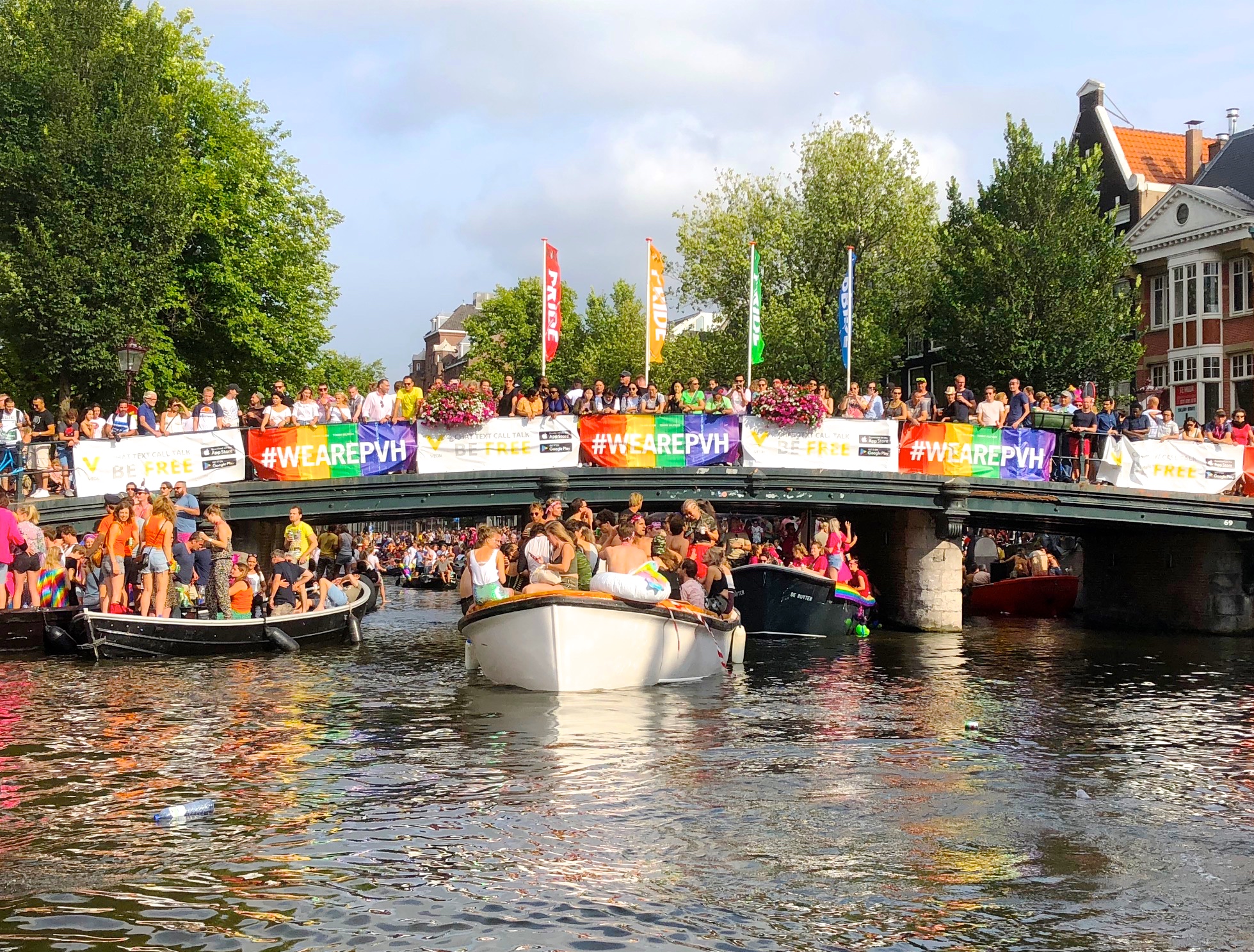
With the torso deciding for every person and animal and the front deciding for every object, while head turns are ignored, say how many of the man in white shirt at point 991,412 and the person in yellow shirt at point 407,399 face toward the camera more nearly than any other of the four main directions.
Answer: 2

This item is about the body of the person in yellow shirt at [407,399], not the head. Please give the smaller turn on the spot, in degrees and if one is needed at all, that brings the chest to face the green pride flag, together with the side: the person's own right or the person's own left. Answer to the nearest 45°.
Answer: approximately 135° to the person's own left

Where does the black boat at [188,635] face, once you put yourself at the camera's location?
facing to the right of the viewer

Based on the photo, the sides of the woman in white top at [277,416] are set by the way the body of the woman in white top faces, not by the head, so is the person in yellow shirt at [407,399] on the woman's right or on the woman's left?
on the woman's left

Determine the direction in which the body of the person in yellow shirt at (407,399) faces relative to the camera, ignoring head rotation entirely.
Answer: toward the camera

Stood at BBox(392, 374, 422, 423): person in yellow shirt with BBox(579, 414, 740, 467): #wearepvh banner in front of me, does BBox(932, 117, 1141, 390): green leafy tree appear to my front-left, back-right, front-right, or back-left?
front-left

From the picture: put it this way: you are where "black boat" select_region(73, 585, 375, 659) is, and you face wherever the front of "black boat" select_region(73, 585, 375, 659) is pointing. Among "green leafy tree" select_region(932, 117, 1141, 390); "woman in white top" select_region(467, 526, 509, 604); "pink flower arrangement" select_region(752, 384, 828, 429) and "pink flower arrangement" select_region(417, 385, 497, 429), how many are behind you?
0

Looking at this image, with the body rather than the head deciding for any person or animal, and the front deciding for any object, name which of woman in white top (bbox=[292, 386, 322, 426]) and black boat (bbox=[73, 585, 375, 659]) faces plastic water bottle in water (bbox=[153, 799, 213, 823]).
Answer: the woman in white top

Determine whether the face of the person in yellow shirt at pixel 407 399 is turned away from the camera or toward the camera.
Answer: toward the camera

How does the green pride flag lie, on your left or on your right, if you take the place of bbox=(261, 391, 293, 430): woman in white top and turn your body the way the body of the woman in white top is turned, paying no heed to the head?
on your left

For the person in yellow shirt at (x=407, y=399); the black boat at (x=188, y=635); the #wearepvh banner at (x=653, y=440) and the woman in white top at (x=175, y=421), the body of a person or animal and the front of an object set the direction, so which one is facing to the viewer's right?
the black boat

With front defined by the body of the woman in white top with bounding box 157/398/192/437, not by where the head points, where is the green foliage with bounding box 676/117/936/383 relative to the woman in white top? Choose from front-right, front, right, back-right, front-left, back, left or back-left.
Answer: back-left

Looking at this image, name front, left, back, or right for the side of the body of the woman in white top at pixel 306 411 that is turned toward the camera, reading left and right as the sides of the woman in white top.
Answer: front

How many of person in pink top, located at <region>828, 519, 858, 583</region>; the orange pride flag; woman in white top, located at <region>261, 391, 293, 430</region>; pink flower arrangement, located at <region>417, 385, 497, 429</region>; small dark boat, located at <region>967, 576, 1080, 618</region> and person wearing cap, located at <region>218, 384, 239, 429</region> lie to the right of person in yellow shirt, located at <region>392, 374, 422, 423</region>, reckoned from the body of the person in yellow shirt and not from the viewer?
2

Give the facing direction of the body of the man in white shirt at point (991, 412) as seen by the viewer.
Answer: toward the camera

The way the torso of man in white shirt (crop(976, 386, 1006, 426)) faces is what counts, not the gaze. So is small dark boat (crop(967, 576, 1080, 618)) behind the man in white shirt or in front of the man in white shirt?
behind
